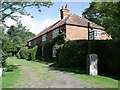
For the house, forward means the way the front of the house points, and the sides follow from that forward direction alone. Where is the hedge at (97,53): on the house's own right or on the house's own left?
on the house's own left

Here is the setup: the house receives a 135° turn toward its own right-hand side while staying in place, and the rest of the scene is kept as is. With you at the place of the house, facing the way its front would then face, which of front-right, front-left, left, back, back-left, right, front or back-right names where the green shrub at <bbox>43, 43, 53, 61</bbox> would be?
left

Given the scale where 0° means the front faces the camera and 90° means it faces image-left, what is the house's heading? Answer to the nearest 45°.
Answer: approximately 45°
